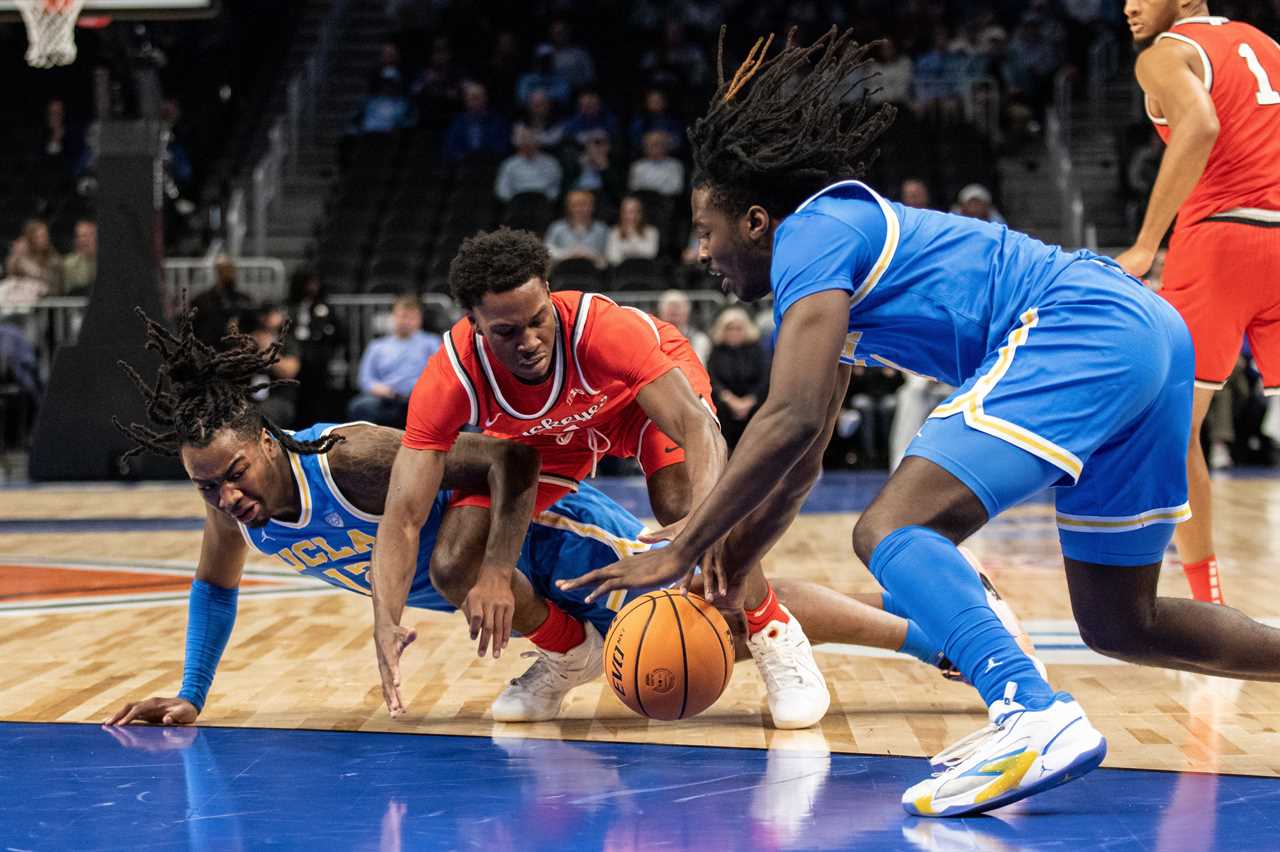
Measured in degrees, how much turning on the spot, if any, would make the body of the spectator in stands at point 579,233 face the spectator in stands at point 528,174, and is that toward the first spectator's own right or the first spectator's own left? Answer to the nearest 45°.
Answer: approximately 180°

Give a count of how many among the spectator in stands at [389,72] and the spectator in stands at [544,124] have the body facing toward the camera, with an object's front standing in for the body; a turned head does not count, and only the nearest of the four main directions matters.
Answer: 2

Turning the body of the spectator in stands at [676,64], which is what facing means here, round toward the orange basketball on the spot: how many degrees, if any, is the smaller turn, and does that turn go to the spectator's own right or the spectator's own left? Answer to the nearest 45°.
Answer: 0° — they already face it

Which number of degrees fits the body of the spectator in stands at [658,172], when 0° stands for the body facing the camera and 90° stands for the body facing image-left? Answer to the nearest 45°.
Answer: approximately 0°

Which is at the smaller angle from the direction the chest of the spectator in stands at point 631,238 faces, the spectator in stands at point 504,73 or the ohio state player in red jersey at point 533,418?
the ohio state player in red jersey

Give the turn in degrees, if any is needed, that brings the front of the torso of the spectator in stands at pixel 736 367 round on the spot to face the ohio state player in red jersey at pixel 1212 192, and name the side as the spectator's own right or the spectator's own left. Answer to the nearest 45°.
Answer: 0° — they already face them

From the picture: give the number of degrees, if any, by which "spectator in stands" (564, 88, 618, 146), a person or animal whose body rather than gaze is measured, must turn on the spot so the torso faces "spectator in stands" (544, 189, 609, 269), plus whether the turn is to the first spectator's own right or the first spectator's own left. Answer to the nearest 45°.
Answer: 0° — they already face them
